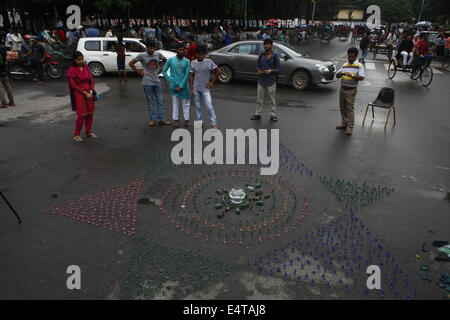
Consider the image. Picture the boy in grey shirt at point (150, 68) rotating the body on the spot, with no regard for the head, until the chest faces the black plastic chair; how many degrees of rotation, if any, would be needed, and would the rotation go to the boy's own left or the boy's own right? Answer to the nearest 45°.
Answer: approximately 90° to the boy's own left

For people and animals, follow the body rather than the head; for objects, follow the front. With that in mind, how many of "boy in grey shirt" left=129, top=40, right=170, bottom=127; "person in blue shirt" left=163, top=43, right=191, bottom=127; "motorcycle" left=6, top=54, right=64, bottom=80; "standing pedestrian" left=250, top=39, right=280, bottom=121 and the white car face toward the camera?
3

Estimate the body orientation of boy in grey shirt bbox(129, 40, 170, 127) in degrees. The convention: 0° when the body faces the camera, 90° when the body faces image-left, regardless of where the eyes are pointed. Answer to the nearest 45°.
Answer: approximately 0°

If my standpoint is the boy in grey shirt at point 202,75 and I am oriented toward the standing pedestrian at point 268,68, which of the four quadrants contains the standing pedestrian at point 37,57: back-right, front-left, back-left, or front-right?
back-left

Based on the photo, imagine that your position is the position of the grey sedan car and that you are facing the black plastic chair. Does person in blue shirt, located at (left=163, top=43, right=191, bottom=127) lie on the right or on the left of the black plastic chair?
right

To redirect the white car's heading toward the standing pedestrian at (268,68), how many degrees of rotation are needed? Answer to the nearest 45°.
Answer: approximately 45° to its right

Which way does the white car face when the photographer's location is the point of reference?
facing to the right of the viewer
